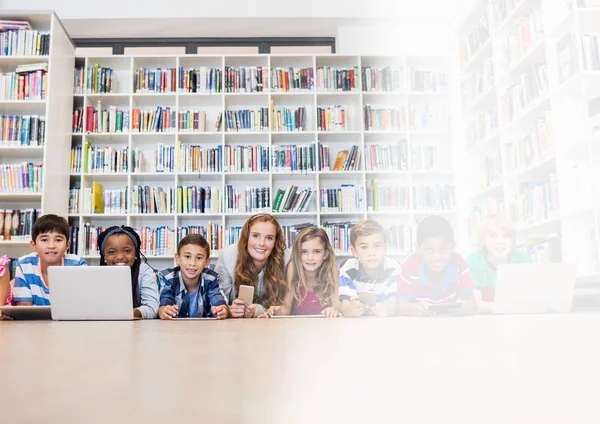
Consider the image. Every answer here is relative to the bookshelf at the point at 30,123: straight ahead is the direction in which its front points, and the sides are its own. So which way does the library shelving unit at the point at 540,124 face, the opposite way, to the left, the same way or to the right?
to the right

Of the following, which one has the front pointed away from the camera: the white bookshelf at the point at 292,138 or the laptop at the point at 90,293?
the laptop

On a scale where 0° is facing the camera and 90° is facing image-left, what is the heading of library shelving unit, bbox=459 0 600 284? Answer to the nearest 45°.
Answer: approximately 45°

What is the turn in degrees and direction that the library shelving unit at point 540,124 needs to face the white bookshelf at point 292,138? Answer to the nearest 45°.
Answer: approximately 45° to its right

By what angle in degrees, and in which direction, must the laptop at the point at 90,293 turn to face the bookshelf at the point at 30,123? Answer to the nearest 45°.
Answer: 0° — it already faces it

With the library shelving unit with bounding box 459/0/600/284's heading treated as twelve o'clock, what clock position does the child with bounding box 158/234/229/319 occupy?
The child is roughly at 12 o'clock from the library shelving unit.

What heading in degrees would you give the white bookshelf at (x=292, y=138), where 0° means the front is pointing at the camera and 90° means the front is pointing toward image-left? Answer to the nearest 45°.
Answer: approximately 0°

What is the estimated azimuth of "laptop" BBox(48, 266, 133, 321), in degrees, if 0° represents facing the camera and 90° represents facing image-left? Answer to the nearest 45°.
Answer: approximately 180°

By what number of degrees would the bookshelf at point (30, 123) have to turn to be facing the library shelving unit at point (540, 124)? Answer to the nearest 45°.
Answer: approximately 45° to its left

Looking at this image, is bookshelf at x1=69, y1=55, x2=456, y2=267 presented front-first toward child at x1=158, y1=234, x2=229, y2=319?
yes

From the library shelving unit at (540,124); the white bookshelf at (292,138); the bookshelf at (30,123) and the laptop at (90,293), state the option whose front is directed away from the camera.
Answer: the laptop

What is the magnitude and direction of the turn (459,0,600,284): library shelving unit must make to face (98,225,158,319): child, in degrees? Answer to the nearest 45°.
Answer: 0° — it already faces them
